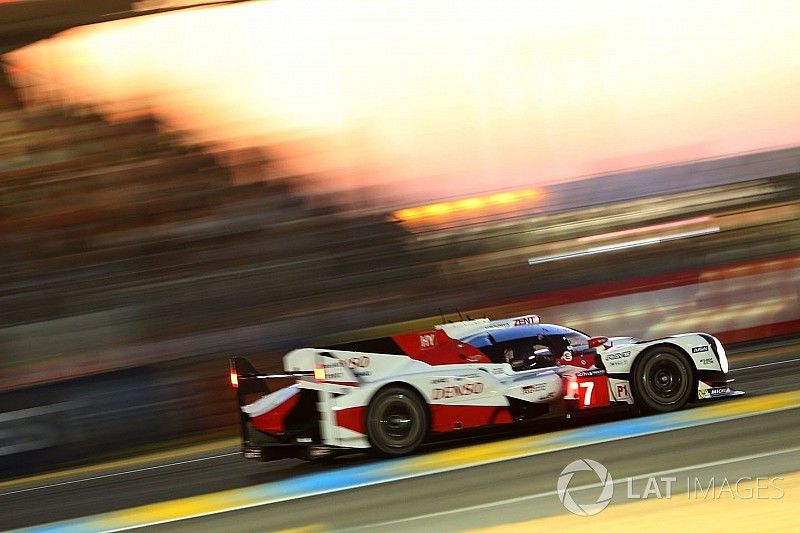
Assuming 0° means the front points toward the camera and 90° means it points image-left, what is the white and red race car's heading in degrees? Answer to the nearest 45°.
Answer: approximately 225°
